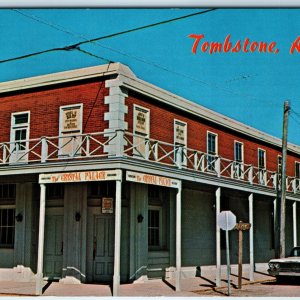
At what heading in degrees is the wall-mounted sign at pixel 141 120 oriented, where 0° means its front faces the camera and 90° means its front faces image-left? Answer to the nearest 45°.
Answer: approximately 315°

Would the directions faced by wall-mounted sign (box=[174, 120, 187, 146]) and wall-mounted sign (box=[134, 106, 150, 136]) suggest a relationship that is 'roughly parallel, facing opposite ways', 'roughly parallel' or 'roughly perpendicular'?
roughly parallel

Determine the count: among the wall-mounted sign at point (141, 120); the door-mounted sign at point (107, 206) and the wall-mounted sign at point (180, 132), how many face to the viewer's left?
0

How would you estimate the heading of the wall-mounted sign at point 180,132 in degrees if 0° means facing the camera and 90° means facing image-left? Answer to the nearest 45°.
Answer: approximately 315°

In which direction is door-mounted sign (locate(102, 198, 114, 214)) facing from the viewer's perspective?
toward the camera

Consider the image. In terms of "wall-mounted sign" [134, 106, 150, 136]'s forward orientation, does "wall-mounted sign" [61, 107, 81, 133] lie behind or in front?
behind

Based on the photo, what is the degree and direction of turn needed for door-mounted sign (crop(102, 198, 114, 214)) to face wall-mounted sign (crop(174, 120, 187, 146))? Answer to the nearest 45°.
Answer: approximately 135° to its left

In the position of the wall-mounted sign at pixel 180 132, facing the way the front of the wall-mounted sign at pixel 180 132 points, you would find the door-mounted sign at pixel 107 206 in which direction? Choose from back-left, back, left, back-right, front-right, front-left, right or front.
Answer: right

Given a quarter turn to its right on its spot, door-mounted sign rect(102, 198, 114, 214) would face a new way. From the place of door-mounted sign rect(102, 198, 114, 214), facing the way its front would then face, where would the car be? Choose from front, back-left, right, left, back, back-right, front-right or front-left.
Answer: back
